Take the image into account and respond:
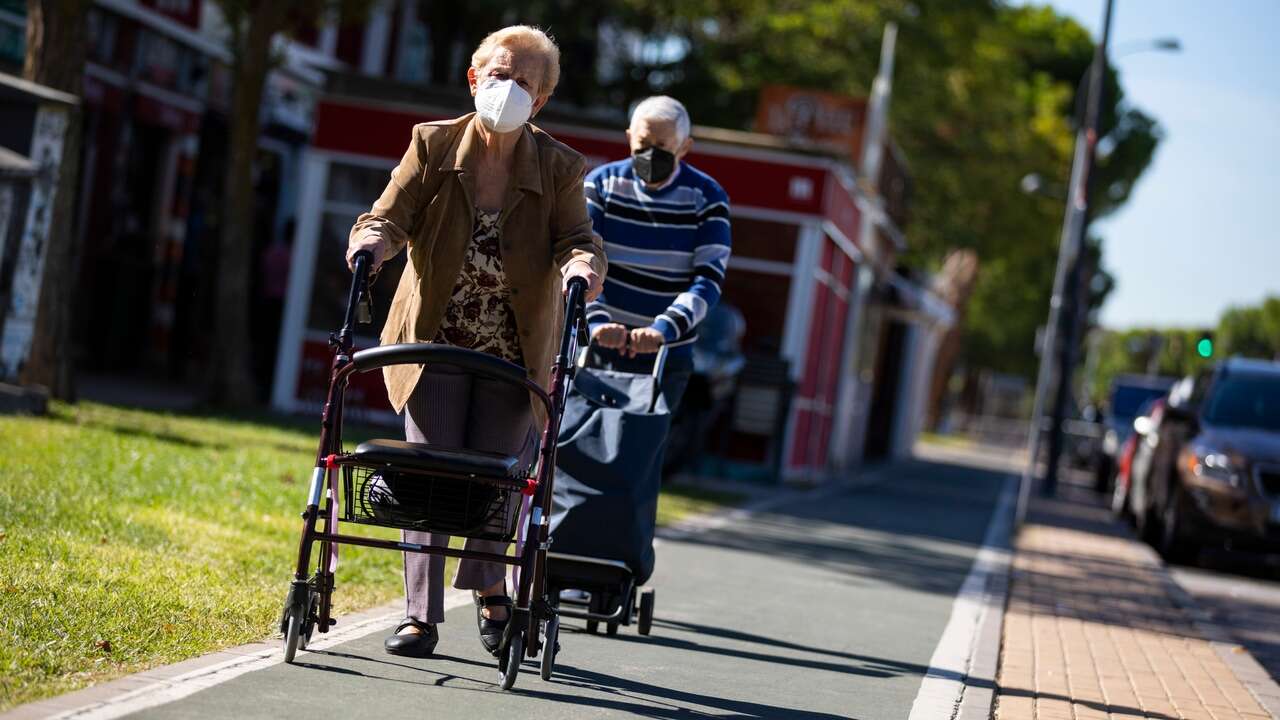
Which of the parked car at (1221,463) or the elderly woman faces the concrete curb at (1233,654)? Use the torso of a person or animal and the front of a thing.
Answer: the parked car

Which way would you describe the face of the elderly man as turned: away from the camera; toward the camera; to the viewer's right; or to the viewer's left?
toward the camera

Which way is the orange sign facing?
toward the camera

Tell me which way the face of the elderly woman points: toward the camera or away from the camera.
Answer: toward the camera

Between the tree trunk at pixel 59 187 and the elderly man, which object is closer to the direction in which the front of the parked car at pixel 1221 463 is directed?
the elderly man

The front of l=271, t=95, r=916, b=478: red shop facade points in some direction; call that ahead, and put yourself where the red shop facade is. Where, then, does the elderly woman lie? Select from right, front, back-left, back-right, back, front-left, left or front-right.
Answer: front

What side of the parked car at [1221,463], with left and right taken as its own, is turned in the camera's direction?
front

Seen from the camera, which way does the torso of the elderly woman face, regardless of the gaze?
toward the camera

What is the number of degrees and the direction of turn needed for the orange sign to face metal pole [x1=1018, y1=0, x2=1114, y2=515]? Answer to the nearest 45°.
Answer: approximately 45° to its left

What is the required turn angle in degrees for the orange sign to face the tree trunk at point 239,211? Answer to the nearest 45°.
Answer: approximately 45° to its right

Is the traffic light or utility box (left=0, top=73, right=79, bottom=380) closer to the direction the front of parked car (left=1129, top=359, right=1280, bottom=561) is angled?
the utility box

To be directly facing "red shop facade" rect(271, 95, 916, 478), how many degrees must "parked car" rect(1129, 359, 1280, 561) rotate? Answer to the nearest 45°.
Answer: approximately 90° to its right

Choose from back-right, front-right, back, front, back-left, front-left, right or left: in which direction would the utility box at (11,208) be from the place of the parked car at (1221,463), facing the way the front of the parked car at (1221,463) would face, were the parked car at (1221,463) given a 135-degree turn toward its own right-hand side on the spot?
left

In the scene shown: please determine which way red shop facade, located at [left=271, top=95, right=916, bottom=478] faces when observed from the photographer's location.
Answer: facing the viewer
